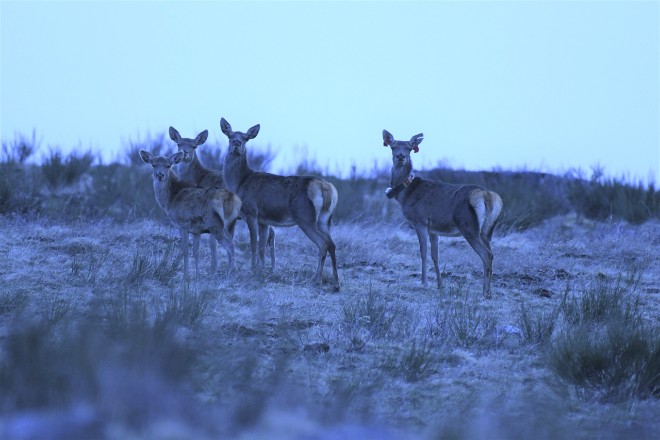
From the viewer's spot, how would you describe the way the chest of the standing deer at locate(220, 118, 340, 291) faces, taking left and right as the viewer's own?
facing away from the viewer and to the left of the viewer

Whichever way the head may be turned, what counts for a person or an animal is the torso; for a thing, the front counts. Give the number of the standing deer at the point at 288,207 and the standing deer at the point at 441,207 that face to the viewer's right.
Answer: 0

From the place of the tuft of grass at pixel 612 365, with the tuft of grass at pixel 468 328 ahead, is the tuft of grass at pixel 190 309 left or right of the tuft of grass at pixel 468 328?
left

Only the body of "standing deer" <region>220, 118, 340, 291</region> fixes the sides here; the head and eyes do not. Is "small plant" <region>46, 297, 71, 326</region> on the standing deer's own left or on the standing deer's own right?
on the standing deer's own left

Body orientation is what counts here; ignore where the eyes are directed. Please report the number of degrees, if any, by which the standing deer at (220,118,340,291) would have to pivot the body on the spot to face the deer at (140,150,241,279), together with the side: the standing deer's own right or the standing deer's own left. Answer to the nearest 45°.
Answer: approximately 45° to the standing deer's own left

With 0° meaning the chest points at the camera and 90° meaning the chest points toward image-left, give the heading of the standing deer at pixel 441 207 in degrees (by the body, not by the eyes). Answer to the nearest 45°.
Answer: approximately 135°

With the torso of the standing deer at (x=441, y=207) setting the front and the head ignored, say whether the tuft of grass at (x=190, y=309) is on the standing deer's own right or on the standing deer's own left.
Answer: on the standing deer's own left

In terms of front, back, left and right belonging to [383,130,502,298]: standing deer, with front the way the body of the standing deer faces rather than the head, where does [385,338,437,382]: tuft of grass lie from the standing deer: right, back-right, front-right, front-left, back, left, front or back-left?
back-left

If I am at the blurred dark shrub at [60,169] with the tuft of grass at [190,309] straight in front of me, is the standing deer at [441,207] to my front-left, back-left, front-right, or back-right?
front-left

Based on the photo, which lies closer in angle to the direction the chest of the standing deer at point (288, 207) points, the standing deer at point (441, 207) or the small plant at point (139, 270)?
the small plant

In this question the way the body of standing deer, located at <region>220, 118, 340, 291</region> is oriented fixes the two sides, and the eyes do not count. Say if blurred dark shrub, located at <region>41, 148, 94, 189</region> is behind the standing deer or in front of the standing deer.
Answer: in front

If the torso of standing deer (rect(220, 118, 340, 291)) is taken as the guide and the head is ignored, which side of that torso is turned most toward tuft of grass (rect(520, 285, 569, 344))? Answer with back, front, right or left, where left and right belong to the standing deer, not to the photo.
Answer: back

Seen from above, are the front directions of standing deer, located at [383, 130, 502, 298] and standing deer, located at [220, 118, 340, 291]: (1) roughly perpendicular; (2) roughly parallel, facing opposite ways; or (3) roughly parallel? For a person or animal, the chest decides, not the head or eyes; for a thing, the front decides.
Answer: roughly parallel

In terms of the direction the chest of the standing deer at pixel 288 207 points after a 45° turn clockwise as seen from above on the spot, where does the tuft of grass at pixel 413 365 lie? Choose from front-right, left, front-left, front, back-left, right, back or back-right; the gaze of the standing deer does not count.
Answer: back

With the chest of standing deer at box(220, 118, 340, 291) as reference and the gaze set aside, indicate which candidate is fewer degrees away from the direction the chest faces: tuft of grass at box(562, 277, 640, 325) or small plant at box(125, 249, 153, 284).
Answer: the small plant
